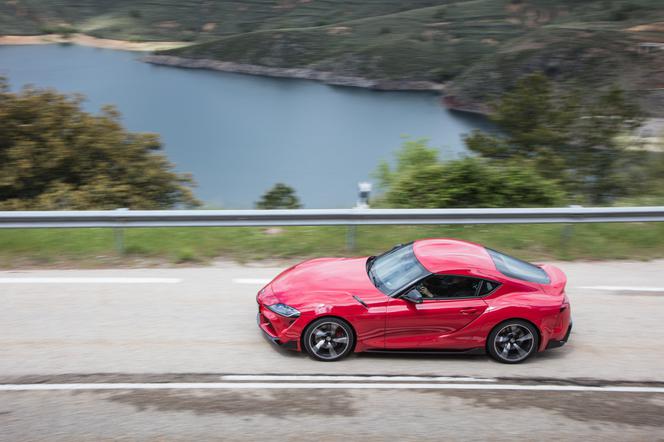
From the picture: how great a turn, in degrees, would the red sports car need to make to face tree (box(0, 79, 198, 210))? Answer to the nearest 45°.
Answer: approximately 45° to its right

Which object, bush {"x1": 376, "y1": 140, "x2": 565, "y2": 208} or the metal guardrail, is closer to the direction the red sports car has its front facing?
the metal guardrail

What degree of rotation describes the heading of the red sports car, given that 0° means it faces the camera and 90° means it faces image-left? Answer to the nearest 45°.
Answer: approximately 90°

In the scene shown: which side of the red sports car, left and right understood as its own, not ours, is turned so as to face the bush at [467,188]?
right

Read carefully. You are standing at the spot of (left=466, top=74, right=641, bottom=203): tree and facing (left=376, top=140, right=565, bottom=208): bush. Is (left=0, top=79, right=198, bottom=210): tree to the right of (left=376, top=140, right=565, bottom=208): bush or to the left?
right

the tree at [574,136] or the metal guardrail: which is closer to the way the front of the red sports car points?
the metal guardrail

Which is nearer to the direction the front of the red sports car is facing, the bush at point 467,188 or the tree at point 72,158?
the tree

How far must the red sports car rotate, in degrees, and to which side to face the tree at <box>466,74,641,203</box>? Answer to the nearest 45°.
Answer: approximately 90° to its right
